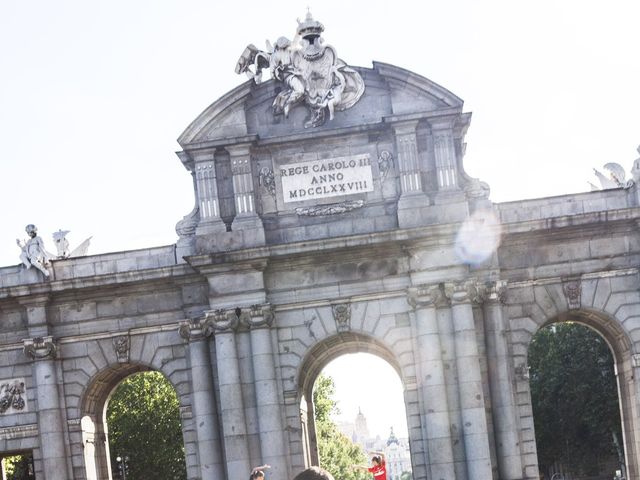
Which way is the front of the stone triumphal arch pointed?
toward the camera
